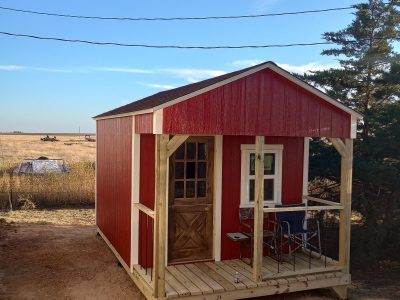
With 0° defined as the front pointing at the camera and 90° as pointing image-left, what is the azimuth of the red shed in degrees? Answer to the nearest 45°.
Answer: approximately 315°

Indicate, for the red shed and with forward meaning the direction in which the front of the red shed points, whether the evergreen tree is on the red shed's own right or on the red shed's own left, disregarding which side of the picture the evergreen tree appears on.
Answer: on the red shed's own left

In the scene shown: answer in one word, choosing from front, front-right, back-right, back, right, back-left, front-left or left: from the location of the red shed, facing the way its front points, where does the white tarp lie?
back

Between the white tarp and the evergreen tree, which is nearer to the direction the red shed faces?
the evergreen tree
